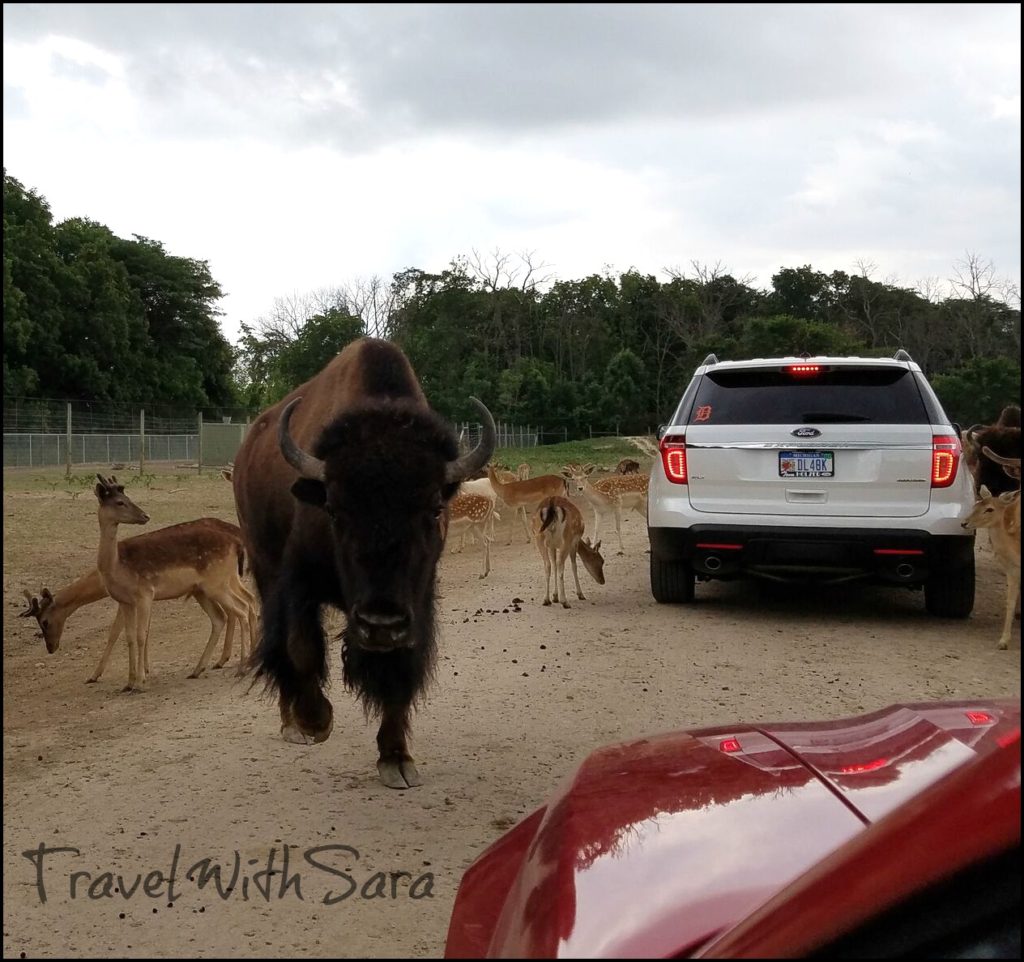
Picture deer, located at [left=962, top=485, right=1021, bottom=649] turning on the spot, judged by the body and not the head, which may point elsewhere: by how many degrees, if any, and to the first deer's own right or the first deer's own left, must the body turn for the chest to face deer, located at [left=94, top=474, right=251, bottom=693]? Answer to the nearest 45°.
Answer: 0° — it already faces it

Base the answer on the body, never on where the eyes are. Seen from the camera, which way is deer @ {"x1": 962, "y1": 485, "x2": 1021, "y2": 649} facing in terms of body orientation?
to the viewer's left

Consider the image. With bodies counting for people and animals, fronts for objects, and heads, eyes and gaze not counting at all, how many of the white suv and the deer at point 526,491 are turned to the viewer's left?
1

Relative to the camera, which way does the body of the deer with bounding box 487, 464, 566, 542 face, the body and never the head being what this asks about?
to the viewer's left

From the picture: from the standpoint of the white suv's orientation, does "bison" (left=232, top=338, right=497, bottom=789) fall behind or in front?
behind

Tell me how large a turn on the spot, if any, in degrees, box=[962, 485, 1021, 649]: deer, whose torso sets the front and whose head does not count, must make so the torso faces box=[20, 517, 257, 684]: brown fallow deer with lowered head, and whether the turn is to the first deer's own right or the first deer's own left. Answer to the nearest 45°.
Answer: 0° — it already faces it

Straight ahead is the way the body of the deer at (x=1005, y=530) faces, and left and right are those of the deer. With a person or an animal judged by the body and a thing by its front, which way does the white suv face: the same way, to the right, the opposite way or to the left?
to the right

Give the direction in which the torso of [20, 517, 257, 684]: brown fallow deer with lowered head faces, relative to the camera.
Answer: to the viewer's left

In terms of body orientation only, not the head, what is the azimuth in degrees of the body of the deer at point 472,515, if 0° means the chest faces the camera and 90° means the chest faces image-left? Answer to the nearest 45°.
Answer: approximately 90°

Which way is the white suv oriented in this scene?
away from the camera

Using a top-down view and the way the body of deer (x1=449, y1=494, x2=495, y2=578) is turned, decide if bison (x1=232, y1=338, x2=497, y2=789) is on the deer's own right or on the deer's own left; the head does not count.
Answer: on the deer's own left
